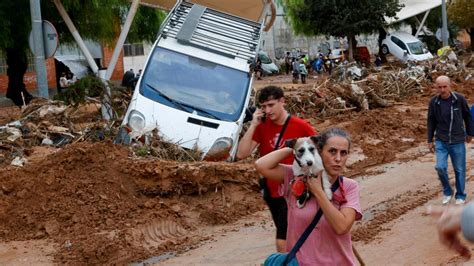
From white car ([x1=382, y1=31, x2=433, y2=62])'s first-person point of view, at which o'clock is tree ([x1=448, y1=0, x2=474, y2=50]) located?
The tree is roughly at 9 o'clock from the white car.

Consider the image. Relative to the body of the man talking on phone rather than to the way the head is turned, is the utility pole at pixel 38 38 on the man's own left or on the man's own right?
on the man's own right

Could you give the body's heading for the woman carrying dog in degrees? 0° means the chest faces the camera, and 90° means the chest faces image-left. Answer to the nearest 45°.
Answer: approximately 0°

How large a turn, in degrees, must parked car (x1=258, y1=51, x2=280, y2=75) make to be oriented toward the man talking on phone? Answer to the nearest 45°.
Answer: approximately 45° to its right

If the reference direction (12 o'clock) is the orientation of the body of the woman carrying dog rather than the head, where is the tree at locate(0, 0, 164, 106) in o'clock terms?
The tree is roughly at 5 o'clock from the woman carrying dog.

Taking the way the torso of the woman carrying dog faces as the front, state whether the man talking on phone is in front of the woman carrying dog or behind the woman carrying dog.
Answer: behind

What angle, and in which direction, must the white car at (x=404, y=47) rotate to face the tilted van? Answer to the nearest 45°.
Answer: approximately 45° to its right
